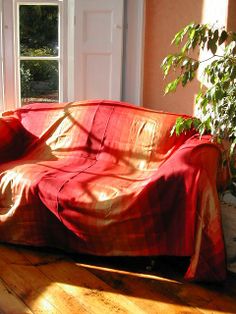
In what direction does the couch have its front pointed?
toward the camera

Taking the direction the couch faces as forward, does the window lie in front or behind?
behind

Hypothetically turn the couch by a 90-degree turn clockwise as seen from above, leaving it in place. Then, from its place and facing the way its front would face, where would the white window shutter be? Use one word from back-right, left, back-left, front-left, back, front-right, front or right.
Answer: right
